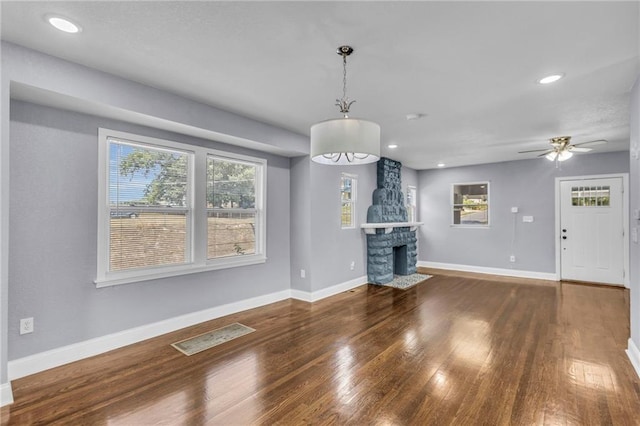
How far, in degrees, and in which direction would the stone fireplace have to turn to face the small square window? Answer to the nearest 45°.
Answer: approximately 90° to its left

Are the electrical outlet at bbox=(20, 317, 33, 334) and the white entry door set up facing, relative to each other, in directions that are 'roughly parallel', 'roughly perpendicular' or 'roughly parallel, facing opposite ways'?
roughly perpendicular

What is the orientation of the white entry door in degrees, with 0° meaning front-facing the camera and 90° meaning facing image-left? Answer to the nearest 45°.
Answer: approximately 0°

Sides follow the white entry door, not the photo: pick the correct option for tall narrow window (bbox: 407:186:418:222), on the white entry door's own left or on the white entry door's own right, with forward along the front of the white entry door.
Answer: on the white entry door's own right

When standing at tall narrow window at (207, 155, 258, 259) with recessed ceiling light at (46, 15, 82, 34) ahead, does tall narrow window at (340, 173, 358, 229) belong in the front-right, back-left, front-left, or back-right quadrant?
back-left

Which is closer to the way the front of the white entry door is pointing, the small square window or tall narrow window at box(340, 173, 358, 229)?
the tall narrow window

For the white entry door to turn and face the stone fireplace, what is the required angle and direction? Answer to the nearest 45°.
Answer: approximately 45° to its right
